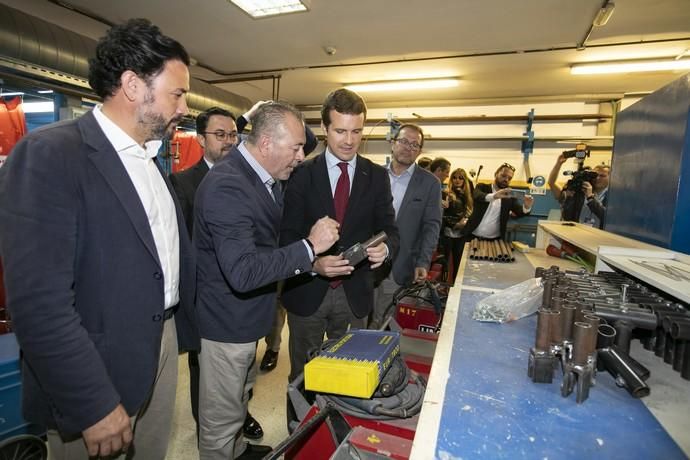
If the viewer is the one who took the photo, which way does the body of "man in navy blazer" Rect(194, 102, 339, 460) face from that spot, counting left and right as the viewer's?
facing to the right of the viewer

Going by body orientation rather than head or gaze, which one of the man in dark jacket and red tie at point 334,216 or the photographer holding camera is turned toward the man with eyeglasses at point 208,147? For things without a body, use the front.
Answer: the photographer holding camera

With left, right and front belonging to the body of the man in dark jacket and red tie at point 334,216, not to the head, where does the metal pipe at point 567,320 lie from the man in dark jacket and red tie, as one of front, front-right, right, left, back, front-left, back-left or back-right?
front-left

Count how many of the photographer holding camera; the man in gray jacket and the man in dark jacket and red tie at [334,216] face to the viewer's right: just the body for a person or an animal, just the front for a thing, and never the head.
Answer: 0

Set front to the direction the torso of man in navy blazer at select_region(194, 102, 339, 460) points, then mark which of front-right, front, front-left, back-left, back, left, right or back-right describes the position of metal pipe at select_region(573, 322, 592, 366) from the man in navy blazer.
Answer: front-right

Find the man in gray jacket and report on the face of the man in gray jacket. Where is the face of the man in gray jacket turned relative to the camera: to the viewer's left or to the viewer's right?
to the viewer's left

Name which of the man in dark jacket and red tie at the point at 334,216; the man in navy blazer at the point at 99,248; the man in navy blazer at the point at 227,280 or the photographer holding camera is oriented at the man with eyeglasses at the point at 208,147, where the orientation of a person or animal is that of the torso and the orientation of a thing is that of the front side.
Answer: the photographer holding camera

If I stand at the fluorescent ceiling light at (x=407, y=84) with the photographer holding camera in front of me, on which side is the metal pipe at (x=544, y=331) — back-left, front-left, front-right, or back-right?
front-right

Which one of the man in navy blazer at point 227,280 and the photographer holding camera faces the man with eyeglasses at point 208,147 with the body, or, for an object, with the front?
the photographer holding camera

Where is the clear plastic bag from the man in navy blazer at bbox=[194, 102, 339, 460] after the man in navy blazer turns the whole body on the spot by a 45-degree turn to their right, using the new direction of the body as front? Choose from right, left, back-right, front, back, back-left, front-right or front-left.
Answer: front-left

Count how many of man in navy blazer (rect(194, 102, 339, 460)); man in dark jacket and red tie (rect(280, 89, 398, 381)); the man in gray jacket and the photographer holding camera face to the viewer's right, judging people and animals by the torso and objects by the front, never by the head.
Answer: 1

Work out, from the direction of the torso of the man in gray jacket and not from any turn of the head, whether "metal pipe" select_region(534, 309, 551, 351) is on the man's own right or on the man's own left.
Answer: on the man's own left

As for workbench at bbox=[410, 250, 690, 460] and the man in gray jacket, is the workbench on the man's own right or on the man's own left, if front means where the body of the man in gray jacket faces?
on the man's own left

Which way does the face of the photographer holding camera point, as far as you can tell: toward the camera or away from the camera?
toward the camera

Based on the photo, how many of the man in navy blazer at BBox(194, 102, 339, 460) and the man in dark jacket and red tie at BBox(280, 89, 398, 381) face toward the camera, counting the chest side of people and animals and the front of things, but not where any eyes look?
1
